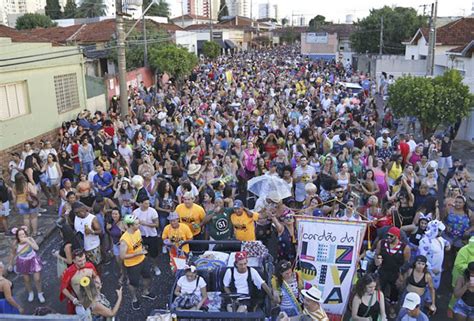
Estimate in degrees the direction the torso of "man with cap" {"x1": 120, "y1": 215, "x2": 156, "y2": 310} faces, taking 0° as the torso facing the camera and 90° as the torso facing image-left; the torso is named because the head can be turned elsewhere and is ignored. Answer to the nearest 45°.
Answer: approximately 315°

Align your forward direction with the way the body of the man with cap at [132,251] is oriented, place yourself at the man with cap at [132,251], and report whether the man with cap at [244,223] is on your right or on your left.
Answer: on your left

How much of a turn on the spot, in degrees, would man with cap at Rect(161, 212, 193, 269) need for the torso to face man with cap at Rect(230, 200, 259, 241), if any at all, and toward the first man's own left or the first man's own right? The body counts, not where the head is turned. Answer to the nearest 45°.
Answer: approximately 90° to the first man's own left

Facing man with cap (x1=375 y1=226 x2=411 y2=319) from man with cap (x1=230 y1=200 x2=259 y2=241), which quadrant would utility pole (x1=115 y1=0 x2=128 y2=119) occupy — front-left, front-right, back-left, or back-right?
back-left

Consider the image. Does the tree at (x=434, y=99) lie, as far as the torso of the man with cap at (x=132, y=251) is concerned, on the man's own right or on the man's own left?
on the man's own left

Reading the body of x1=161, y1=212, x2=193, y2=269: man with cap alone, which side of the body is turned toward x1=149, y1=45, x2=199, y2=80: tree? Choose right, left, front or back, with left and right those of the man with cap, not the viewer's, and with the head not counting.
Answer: back

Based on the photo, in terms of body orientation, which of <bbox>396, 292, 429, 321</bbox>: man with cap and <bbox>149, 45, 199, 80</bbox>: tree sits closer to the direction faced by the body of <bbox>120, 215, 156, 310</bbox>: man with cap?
the man with cap

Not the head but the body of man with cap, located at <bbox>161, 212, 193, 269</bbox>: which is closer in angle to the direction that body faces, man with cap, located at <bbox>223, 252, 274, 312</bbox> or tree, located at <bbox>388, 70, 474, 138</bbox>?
the man with cap

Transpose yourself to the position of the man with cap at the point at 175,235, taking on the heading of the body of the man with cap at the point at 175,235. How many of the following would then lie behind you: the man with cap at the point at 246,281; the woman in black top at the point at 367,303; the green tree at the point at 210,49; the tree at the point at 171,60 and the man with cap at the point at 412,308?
2

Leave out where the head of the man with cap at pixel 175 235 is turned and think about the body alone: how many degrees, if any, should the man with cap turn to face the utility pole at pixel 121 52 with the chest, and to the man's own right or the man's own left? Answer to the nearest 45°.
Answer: approximately 180°

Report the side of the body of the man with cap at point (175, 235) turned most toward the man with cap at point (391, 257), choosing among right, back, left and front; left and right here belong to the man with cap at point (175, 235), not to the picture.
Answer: left

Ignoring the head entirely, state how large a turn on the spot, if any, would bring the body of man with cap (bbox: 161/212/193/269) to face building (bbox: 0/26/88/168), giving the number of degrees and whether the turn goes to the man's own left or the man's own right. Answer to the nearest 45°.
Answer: approximately 135° to the man's own right

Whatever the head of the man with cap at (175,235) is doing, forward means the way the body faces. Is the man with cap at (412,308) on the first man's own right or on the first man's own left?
on the first man's own left

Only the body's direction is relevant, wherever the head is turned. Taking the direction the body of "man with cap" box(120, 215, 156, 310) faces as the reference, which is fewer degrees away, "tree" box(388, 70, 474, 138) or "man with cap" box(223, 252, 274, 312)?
the man with cap

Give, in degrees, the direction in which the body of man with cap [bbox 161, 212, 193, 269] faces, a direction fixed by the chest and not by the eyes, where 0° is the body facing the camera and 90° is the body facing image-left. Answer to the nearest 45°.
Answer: approximately 0°
